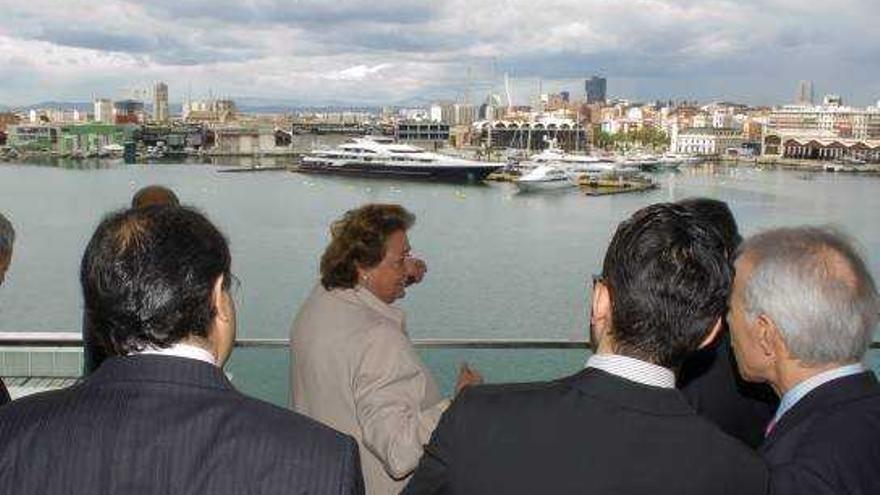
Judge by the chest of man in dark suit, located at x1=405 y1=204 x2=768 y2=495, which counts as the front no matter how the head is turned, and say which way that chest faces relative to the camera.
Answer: away from the camera

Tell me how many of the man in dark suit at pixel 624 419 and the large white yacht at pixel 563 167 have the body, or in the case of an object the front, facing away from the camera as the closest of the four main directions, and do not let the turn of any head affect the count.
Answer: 1

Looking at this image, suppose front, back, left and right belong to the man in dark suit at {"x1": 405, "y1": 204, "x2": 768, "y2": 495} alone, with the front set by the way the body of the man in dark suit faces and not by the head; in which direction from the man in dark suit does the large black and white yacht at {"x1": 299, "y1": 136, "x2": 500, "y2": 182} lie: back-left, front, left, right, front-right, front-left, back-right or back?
front

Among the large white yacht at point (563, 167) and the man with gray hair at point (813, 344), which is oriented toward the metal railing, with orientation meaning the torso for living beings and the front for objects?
the man with gray hair

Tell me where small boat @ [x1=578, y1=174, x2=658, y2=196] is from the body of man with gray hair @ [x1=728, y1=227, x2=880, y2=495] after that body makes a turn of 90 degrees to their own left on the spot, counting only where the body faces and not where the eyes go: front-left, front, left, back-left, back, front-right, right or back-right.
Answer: back-right

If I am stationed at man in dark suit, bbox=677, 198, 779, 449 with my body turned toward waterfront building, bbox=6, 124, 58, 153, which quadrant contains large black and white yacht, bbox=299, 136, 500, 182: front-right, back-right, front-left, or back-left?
front-right

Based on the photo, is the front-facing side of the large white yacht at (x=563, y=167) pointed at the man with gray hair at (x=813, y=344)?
no

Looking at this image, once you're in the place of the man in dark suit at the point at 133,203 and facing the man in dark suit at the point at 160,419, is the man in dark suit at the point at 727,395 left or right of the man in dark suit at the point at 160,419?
left

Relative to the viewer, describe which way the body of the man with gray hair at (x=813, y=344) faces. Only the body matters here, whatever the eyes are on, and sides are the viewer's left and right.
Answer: facing away from the viewer and to the left of the viewer

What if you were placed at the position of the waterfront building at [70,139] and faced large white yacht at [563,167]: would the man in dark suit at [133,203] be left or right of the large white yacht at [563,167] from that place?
right

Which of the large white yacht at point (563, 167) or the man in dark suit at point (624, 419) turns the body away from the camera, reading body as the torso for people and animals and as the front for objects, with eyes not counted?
the man in dark suit

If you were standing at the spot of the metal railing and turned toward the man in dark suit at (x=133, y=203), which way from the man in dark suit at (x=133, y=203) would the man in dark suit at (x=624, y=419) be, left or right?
left

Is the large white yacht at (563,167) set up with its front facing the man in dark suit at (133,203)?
no

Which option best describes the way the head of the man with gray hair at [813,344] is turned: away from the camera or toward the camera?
away from the camera

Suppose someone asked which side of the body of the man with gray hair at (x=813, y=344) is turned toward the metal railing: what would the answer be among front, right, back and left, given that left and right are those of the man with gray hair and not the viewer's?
front
